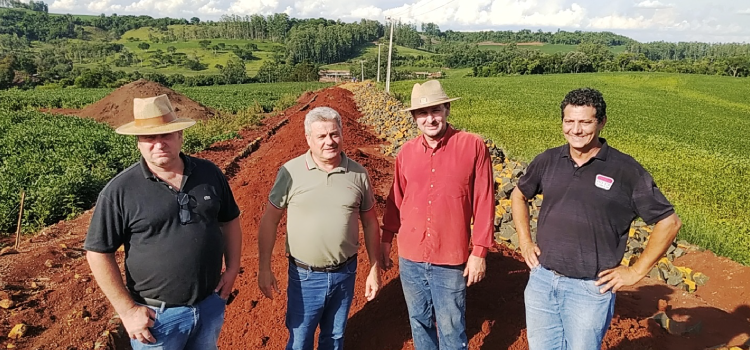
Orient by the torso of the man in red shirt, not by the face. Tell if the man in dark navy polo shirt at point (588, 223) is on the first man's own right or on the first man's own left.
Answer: on the first man's own left

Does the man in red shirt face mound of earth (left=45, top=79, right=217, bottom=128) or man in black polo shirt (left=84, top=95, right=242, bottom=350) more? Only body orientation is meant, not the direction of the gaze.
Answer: the man in black polo shirt

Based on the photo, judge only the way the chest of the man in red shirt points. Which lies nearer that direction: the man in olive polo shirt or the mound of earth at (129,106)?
the man in olive polo shirt

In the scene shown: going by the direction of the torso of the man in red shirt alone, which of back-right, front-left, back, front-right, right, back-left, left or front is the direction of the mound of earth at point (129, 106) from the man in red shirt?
back-right

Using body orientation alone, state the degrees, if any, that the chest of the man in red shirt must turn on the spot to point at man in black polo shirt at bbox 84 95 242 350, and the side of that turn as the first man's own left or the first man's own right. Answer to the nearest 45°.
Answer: approximately 45° to the first man's own right

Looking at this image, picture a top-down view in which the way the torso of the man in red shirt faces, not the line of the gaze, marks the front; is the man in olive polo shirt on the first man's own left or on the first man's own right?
on the first man's own right

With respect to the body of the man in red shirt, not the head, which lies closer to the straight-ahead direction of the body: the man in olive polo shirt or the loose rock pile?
the man in olive polo shirt
